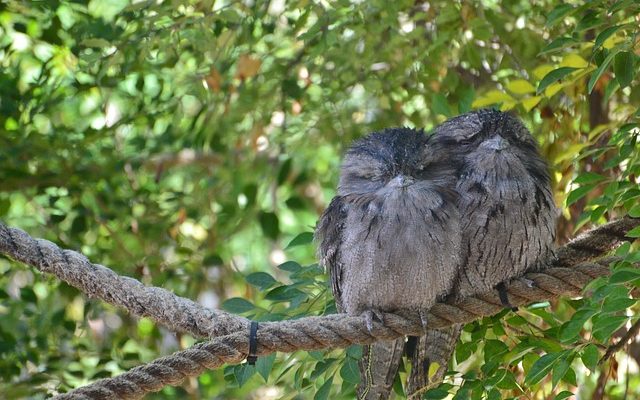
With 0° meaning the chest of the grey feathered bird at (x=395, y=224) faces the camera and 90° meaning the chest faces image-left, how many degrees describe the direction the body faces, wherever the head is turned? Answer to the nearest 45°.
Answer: approximately 0°

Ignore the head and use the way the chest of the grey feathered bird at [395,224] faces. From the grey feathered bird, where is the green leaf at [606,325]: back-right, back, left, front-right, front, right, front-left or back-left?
front-left

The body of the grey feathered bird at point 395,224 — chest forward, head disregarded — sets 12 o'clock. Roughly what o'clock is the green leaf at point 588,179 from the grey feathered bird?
The green leaf is roughly at 9 o'clock from the grey feathered bird.

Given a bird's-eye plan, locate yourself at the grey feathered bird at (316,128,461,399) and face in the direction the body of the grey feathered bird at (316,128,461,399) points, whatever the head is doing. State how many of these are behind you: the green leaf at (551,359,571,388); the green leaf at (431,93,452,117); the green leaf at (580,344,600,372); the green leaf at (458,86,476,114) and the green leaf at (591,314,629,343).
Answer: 2

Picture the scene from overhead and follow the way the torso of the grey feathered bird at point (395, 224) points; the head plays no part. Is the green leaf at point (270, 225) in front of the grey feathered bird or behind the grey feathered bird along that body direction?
behind

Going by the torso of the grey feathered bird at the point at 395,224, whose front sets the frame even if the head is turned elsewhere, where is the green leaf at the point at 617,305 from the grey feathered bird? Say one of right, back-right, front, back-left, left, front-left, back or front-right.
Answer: front-left

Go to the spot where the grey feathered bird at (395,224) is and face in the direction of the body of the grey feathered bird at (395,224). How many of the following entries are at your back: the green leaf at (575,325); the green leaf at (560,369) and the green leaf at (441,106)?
1

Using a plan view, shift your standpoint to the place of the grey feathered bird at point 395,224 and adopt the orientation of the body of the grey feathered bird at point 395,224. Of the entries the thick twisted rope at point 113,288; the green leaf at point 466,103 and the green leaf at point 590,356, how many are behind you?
1

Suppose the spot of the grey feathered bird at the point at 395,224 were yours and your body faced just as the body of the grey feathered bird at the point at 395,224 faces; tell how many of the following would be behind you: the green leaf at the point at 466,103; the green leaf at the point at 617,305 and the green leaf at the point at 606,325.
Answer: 1
